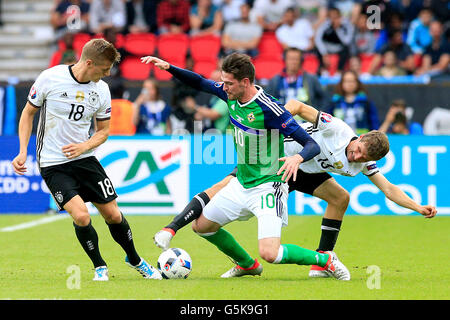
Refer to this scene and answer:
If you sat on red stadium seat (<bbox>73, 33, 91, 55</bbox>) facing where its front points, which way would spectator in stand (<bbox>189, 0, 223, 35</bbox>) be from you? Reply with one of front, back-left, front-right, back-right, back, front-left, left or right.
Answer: left

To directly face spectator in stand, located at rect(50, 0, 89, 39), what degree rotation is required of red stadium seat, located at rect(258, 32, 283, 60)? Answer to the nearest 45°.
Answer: approximately 90° to its right

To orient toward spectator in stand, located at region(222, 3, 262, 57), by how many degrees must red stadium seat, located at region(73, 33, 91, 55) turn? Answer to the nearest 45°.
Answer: approximately 90° to its left

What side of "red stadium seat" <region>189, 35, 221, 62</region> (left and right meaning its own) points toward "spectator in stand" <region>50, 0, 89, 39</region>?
right

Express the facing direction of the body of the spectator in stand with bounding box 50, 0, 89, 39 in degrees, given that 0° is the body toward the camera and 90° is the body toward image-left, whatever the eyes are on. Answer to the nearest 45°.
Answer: approximately 0°

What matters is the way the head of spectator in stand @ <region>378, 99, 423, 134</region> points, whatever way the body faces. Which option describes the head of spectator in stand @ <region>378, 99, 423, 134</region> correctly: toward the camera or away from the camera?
toward the camera

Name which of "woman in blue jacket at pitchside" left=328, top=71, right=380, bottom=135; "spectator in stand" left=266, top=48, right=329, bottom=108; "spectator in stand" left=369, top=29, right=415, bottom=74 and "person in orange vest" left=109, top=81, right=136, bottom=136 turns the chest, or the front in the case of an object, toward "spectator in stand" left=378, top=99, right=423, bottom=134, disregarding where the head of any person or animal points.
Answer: "spectator in stand" left=369, top=29, right=415, bottom=74

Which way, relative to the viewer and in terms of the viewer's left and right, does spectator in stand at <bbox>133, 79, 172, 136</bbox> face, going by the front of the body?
facing the viewer

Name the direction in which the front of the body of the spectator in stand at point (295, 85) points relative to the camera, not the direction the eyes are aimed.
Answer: toward the camera

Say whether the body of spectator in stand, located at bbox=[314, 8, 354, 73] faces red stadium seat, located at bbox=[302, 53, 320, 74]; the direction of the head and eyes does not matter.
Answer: no

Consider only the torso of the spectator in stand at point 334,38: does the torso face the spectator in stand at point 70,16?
no

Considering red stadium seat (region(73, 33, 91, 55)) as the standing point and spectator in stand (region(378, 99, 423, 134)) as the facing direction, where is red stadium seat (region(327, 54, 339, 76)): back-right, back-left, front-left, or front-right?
front-left

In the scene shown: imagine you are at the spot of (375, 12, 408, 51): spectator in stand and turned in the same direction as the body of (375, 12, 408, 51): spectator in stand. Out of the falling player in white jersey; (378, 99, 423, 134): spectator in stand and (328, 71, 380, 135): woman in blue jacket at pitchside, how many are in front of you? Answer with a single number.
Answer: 3

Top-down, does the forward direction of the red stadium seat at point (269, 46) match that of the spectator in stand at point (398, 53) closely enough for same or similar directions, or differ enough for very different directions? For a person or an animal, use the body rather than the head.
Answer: same or similar directions

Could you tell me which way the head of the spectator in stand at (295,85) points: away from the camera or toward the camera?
toward the camera

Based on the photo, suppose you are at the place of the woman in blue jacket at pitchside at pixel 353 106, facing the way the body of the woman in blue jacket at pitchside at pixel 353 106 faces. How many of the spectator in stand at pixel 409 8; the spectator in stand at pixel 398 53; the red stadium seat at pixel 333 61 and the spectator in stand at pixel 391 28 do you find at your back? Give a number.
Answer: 4

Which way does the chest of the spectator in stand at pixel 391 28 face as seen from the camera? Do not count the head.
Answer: toward the camera

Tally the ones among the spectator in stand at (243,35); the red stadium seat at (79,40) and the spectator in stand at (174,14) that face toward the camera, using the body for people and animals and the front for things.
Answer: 3
